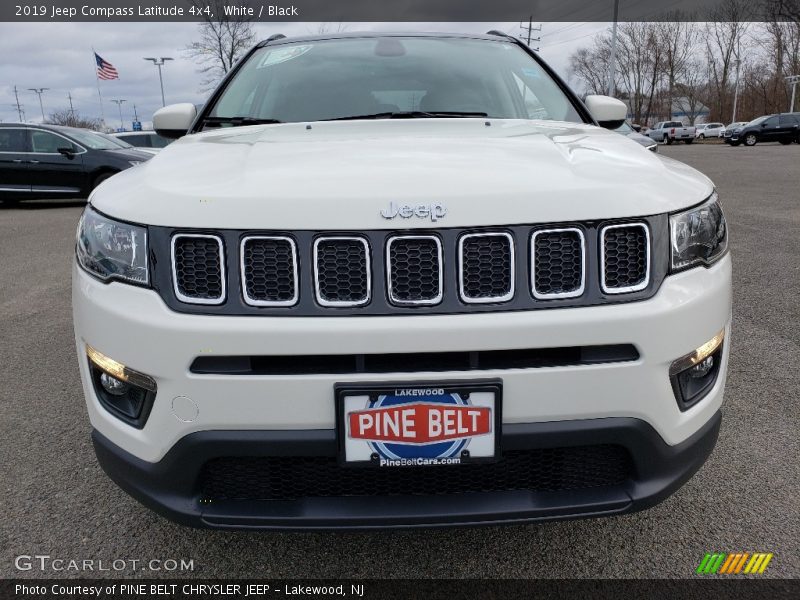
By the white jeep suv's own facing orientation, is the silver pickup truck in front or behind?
behind

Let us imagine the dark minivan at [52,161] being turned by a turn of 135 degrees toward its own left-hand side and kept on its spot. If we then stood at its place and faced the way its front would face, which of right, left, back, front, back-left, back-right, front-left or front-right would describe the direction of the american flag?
front-right

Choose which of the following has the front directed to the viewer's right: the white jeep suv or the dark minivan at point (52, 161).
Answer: the dark minivan

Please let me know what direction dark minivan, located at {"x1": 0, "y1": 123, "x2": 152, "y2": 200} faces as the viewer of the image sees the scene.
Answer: facing to the right of the viewer

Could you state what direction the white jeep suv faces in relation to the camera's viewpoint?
facing the viewer

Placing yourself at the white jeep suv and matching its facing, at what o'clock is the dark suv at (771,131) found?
The dark suv is roughly at 7 o'clock from the white jeep suv.

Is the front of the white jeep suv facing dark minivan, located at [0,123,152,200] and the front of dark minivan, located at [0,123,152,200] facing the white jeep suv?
no

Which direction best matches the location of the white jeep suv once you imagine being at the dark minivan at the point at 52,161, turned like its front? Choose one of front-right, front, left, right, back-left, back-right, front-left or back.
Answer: right

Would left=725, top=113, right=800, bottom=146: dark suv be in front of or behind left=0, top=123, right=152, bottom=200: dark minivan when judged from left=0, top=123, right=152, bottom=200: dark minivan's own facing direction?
in front

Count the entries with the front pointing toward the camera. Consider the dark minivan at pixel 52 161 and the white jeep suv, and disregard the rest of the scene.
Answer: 1

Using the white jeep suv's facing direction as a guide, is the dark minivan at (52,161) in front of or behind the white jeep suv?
behind
